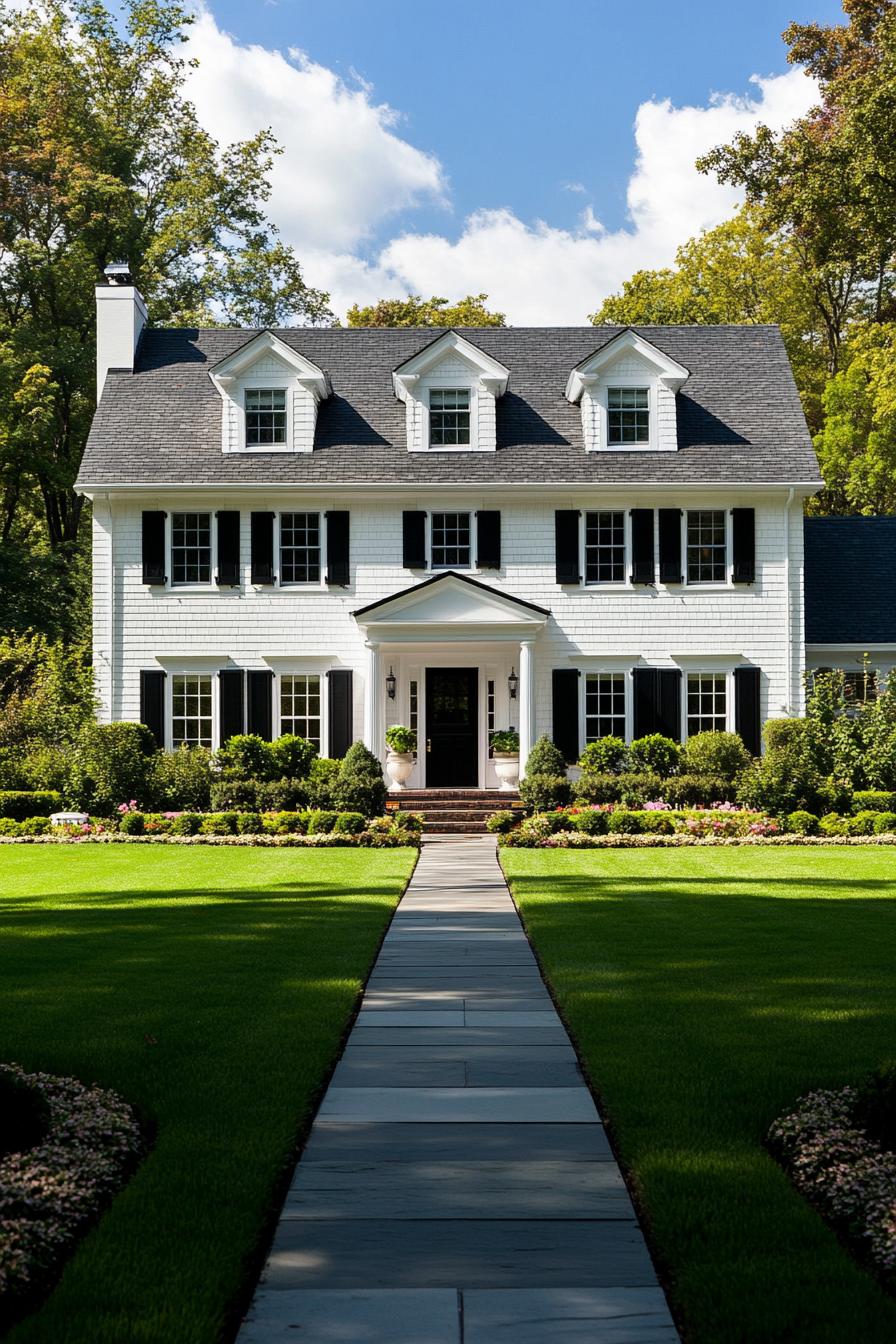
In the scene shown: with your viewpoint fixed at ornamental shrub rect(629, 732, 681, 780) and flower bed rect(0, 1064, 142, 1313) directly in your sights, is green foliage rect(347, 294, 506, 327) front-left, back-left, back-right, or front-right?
back-right

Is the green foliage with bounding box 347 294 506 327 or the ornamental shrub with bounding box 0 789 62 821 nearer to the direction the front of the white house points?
the ornamental shrub

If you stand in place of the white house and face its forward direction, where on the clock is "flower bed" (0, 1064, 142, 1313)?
The flower bed is roughly at 12 o'clock from the white house.

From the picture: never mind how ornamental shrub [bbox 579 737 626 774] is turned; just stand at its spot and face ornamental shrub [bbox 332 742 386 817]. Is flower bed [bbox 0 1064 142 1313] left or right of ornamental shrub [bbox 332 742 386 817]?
left

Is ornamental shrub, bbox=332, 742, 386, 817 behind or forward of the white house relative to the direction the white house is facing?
forward

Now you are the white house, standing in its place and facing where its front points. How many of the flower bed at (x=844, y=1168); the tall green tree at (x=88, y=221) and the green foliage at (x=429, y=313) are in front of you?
1

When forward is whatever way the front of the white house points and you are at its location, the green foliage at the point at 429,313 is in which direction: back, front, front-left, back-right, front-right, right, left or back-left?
back

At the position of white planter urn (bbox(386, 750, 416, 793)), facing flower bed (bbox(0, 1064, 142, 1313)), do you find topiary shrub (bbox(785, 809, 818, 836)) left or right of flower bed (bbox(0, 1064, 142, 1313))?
left

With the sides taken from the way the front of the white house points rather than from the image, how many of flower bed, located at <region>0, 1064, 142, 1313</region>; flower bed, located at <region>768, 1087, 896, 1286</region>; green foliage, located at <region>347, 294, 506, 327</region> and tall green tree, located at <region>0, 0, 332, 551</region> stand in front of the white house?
2

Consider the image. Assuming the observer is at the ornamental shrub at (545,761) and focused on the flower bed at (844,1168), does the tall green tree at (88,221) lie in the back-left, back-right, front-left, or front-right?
back-right

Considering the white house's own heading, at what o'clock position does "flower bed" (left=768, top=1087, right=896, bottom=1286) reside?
The flower bed is roughly at 12 o'clock from the white house.

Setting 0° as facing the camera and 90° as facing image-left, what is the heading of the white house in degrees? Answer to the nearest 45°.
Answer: approximately 0°
